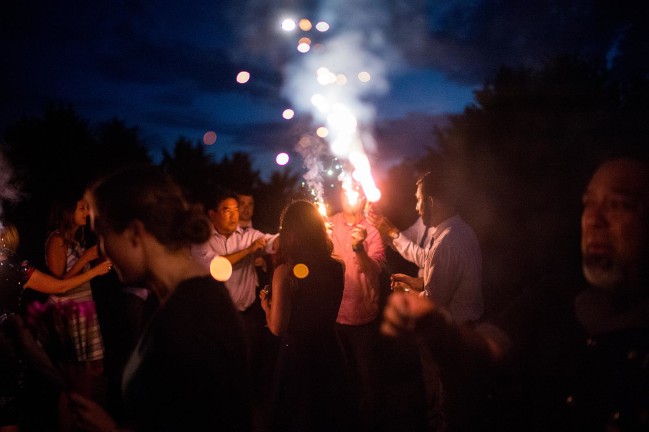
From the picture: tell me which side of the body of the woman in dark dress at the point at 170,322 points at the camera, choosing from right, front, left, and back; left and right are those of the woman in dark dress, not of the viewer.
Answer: left

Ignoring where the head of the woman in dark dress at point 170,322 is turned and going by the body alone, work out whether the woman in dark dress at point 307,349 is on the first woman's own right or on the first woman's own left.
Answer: on the first woman's own right

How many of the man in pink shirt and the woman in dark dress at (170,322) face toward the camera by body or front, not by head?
1

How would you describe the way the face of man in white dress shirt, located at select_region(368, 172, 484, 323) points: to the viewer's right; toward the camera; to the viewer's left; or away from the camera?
to the viewer's left

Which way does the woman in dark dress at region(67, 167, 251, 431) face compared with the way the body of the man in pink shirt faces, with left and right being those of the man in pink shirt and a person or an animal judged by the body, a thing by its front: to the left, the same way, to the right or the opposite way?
to the right

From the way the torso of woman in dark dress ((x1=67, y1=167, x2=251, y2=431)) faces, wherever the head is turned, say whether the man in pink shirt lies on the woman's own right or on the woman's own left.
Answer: on the woman's own right

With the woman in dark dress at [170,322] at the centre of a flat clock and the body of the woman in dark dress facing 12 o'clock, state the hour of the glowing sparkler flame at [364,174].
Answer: The glowing sparkler flame is roughly at 4 o'clock from the woman in dark dress.

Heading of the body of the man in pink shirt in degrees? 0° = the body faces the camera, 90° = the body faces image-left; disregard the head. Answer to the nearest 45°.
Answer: approximately 0°

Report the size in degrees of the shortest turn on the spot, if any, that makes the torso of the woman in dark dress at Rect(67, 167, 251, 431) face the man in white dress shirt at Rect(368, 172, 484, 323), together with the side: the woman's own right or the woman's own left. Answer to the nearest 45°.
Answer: approximately 135° to the woman's own right

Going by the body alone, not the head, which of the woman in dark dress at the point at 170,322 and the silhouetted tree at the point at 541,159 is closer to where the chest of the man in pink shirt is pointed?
the woman in dark dress

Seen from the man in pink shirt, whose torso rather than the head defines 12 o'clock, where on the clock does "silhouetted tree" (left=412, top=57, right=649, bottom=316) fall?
The silhouetted tree is roughly at 8 o'clock from the man in pink shirt.
